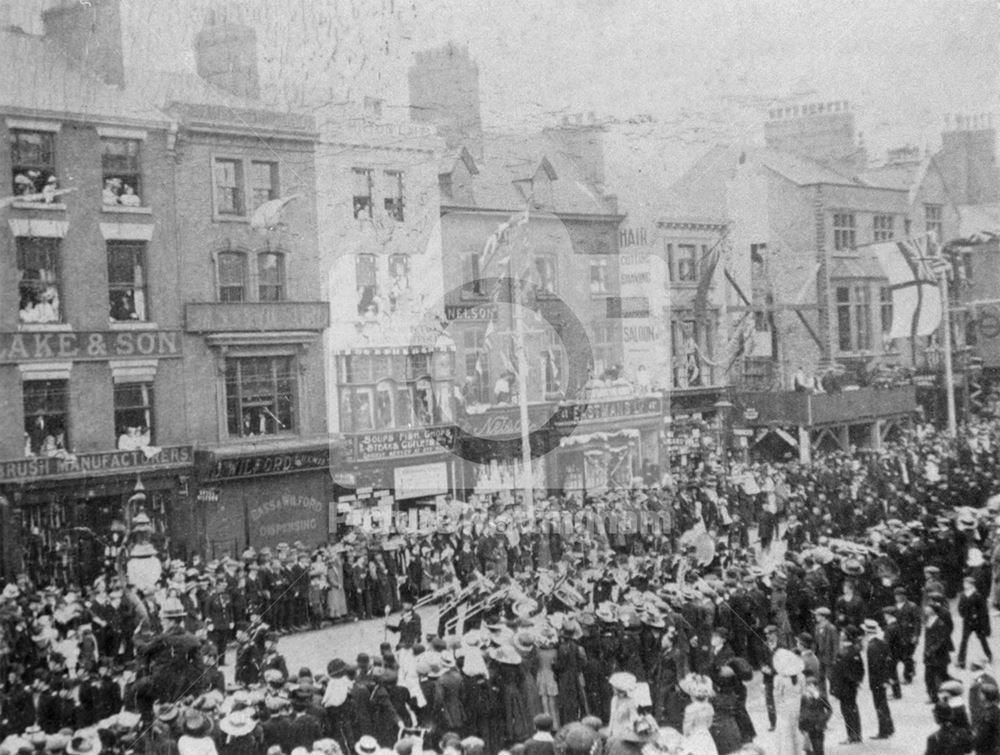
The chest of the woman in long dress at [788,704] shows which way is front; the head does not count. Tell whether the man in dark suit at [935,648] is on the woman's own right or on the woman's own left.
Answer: on the woman's own right

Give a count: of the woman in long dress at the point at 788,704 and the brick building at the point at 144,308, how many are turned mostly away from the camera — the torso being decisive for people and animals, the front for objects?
1

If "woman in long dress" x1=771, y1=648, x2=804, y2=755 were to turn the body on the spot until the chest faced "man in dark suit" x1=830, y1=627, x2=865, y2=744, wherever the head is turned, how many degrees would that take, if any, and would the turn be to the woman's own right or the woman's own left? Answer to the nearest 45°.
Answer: approximately 45° to the woman's own right

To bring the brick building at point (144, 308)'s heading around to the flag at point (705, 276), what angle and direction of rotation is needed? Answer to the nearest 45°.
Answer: approximately 45° to its left

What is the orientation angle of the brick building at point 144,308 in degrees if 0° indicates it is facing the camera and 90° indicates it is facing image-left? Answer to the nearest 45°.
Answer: approximately 315°

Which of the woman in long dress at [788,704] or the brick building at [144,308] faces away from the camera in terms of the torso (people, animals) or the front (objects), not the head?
the woman in long dress

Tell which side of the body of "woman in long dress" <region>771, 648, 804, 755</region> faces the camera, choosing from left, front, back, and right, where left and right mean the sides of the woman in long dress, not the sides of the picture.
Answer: back

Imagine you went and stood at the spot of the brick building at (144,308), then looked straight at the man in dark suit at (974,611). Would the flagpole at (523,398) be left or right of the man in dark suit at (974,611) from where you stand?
left

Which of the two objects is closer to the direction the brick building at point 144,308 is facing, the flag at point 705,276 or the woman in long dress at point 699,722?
the woman in long dress

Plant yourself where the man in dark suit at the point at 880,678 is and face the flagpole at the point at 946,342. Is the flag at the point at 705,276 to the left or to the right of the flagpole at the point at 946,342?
left

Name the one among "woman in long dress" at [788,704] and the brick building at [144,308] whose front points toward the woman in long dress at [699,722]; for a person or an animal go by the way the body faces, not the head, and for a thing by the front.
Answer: the brick building
